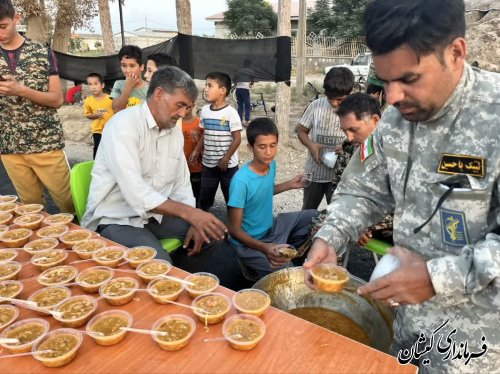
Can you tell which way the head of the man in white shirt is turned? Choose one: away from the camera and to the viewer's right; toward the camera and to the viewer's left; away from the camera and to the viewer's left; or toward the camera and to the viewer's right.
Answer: toward the camera and to the viewer's right

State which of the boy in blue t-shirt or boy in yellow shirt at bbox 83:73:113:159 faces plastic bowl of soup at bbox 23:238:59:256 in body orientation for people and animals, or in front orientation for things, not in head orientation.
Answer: the boy in yellow shirt

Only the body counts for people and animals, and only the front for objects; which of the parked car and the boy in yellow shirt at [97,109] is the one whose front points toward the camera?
the boy in yellow shirt

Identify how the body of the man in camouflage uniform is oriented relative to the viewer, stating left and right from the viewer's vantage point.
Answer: facing the viewer and to the left of the viewer

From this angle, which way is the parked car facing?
to the viewer's left

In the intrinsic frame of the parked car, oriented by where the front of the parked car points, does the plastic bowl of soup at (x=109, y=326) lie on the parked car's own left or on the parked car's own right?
on the parked car's own left

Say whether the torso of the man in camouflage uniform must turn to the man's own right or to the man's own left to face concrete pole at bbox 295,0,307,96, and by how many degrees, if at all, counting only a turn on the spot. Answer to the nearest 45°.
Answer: approximately 135° to the man's own right

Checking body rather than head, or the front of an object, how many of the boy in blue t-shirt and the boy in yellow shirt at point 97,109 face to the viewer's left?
0

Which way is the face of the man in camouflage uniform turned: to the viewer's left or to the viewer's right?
to the viewer's left

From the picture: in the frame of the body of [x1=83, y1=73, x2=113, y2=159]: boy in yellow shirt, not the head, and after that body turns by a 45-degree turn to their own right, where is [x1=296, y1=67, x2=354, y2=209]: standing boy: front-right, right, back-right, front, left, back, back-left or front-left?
left

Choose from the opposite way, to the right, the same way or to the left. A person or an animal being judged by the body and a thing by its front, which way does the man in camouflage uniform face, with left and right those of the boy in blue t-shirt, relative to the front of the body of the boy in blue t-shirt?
to the right

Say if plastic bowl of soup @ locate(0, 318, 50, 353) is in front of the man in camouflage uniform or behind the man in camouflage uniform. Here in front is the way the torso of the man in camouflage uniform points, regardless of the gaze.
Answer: in front

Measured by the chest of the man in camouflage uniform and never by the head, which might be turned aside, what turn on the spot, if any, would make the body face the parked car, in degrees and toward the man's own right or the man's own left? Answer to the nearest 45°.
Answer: approximately 135° to the man's own right

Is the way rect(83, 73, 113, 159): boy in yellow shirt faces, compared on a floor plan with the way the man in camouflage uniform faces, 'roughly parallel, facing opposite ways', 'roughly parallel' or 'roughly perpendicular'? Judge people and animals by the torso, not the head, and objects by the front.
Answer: roughly perpendicular

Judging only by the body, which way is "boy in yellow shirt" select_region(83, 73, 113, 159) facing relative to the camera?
toward the camera

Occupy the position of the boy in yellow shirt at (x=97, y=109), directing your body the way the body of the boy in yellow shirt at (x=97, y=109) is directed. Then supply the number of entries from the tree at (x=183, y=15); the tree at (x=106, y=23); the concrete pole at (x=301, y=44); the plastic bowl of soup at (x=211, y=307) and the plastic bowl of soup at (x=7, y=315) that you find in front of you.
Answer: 2

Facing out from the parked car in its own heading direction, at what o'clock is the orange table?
The orange table is roughly at 9 o'clock from the parked car.

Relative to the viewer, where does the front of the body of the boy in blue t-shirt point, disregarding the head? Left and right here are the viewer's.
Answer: facing the viewer and to the right of the viewer
